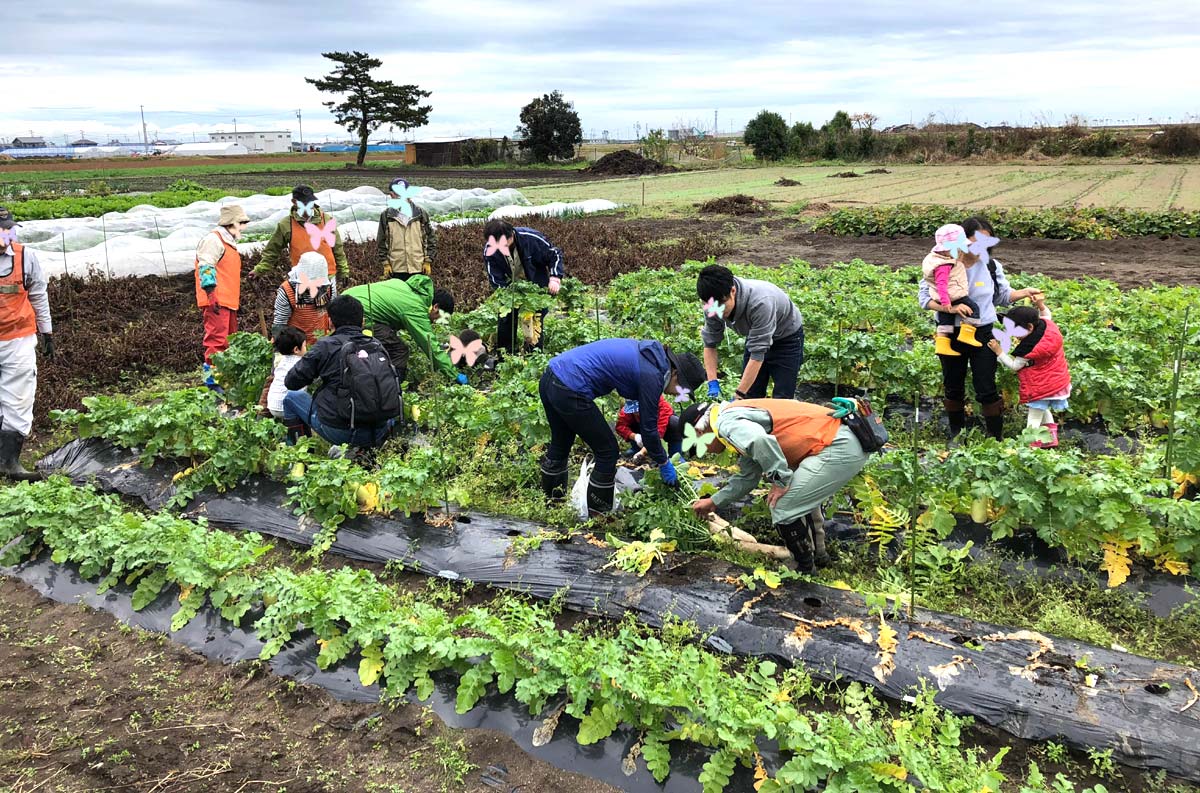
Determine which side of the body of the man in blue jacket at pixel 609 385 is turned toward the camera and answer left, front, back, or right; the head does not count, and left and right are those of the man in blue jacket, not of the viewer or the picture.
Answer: right

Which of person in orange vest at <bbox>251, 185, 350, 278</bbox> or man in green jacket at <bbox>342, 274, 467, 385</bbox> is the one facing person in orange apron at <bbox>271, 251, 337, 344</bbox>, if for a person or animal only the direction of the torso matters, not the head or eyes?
the person in orange vest

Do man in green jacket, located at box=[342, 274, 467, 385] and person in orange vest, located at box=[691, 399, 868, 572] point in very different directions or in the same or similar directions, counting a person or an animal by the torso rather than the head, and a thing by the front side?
very different directions

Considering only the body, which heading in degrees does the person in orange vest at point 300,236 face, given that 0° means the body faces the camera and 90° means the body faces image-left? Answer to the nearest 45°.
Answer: approximately 0°

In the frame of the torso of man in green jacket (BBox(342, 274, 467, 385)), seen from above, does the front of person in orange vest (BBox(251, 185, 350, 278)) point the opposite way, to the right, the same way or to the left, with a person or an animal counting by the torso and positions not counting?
to the right

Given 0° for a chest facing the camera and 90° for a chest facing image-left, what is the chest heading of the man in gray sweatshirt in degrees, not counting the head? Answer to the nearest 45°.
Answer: approximately 45°

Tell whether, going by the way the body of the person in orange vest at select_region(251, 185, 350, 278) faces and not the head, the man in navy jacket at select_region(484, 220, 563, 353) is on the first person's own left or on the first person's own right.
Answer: on the first person's own left

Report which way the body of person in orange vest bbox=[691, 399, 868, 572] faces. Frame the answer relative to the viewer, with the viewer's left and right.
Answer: facing to the left of the viewer

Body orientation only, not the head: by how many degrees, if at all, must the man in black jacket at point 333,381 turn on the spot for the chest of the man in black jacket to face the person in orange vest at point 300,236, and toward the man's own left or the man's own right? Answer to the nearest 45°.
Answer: approximately 45° to the man's own right

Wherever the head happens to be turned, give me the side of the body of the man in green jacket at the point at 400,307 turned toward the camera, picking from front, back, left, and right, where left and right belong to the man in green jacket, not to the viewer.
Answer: right

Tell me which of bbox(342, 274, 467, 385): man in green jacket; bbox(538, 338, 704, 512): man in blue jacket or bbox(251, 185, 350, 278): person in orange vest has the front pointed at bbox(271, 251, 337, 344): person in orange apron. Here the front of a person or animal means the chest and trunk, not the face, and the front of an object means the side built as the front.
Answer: the person in orange vest

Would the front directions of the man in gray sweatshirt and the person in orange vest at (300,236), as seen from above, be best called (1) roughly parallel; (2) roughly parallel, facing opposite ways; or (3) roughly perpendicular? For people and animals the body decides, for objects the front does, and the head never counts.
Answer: roughly perpendicular

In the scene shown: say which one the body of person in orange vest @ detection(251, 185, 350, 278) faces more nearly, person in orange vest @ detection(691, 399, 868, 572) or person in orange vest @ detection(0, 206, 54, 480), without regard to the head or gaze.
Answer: the person in orange vest @ detection(691, 399, 868, 572)

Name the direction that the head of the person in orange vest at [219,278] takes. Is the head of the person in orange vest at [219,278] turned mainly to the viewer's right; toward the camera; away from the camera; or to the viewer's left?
to the viewer's right
